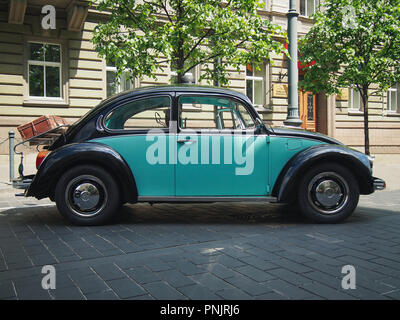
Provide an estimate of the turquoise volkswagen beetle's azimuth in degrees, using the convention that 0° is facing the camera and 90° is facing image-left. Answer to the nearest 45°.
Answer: approximately 270°

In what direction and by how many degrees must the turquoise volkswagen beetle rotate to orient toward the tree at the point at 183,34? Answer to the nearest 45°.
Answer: approximately 90° to its left

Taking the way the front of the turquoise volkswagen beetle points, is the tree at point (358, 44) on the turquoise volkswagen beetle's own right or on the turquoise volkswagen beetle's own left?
on the turquoise volkswagen beetle's own left
